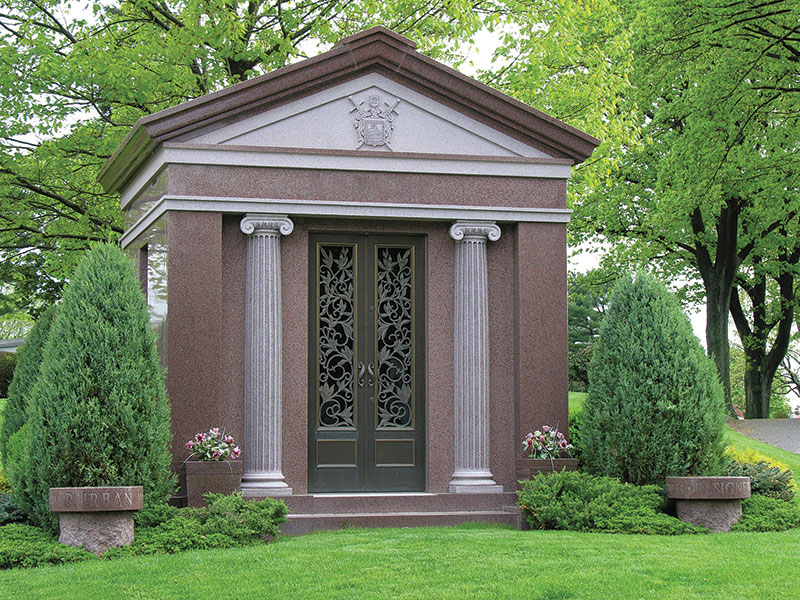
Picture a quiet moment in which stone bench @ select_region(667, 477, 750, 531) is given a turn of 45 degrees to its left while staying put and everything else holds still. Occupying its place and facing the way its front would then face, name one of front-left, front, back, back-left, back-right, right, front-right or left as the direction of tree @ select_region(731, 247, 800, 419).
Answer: back-left

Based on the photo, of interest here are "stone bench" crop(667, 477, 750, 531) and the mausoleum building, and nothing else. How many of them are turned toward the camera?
2

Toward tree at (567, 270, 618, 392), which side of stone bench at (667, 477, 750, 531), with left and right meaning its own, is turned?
back

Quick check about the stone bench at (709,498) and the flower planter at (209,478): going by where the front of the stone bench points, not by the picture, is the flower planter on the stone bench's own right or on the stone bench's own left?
on the stone bench's own right

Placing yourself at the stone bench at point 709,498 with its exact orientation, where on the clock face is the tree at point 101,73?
The tree is roughly at 4 o'clock from the stone bench.

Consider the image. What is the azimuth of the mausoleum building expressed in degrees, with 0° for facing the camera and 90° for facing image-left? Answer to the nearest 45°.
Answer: approximately 0°

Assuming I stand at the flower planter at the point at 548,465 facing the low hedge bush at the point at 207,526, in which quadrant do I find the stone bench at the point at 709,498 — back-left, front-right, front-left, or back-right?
back-left

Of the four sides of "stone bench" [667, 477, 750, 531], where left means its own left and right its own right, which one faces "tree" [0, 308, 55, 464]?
right

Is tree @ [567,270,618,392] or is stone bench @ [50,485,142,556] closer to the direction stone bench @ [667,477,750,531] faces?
the stone bench
